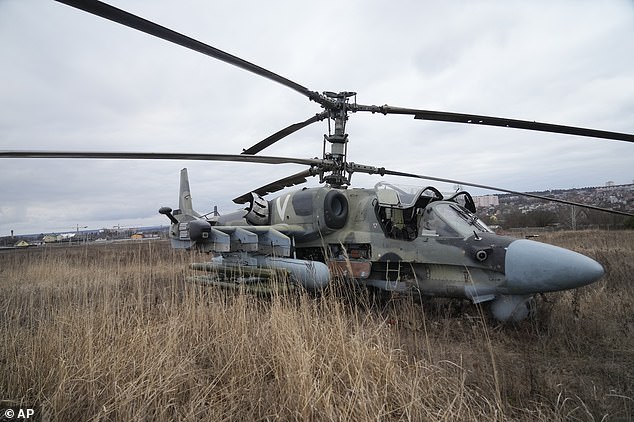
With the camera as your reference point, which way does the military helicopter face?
facing the viewer and to the right of the viewer
